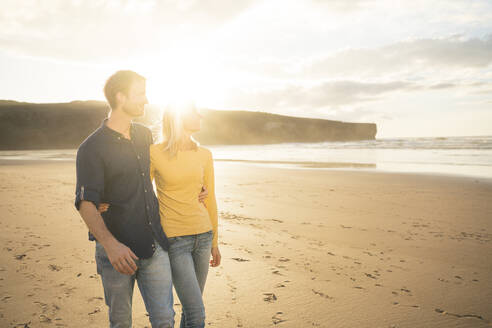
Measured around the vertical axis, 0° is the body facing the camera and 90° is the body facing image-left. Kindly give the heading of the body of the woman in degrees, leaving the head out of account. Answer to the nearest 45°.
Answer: approximately 315°

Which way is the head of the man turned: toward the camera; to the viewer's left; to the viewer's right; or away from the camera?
to the viewer's right

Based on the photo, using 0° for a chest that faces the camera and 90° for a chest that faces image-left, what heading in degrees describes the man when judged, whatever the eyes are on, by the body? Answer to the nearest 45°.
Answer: approximately 315°
